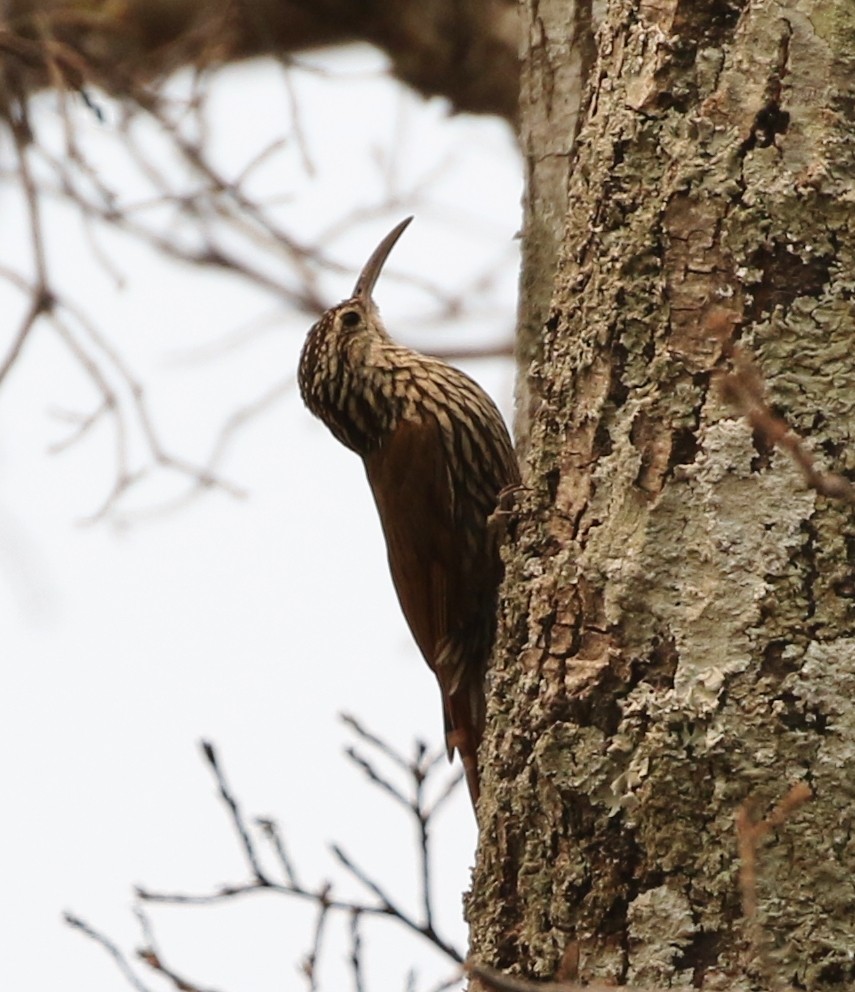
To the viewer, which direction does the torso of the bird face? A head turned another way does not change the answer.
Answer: to the viewer's right
